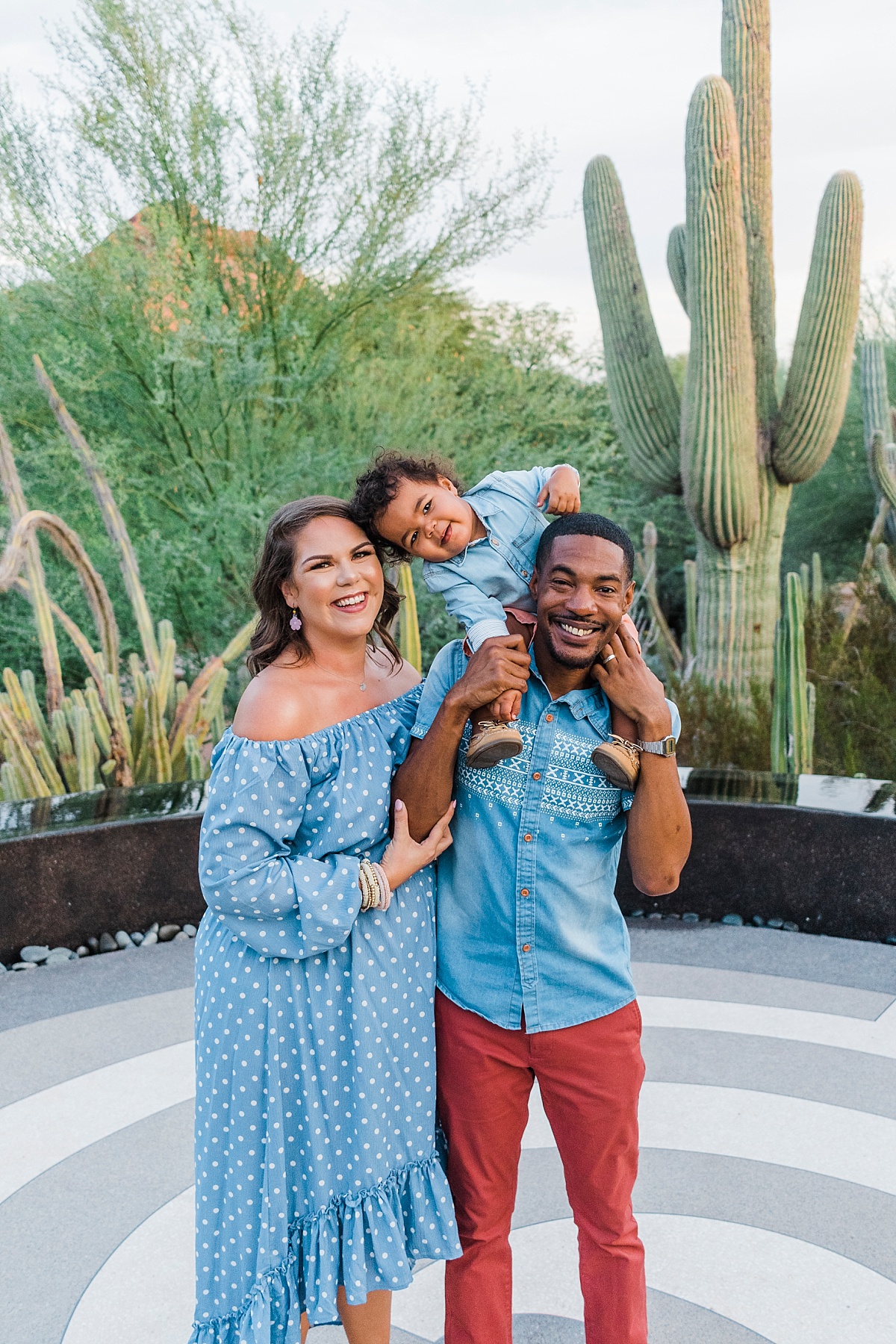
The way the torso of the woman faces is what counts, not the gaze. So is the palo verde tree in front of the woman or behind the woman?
behind

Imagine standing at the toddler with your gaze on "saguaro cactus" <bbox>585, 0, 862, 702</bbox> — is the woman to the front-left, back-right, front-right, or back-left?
back-left

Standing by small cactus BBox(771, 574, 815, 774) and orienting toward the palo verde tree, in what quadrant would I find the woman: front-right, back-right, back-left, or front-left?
back-left

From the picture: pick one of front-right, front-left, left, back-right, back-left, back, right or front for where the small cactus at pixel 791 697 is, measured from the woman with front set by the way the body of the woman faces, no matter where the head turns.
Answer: left

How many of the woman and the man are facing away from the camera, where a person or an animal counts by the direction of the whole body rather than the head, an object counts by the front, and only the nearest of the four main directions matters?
0

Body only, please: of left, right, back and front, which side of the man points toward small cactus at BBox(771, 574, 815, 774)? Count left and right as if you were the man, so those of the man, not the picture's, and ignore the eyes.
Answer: back

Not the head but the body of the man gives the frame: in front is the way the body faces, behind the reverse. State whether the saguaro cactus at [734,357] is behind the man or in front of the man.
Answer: behind

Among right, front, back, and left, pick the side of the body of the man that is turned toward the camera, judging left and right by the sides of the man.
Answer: front

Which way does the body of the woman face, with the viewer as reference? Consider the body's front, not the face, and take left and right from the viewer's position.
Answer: facing the viewer and to the right of the viewer

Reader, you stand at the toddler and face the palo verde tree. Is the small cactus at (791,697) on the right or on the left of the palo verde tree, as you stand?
right
